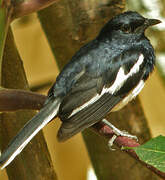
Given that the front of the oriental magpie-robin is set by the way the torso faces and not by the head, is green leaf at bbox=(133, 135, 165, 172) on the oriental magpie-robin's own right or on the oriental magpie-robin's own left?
on the oriental magpie-robin's own right

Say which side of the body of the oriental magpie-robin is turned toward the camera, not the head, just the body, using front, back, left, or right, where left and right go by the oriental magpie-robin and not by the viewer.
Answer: right
